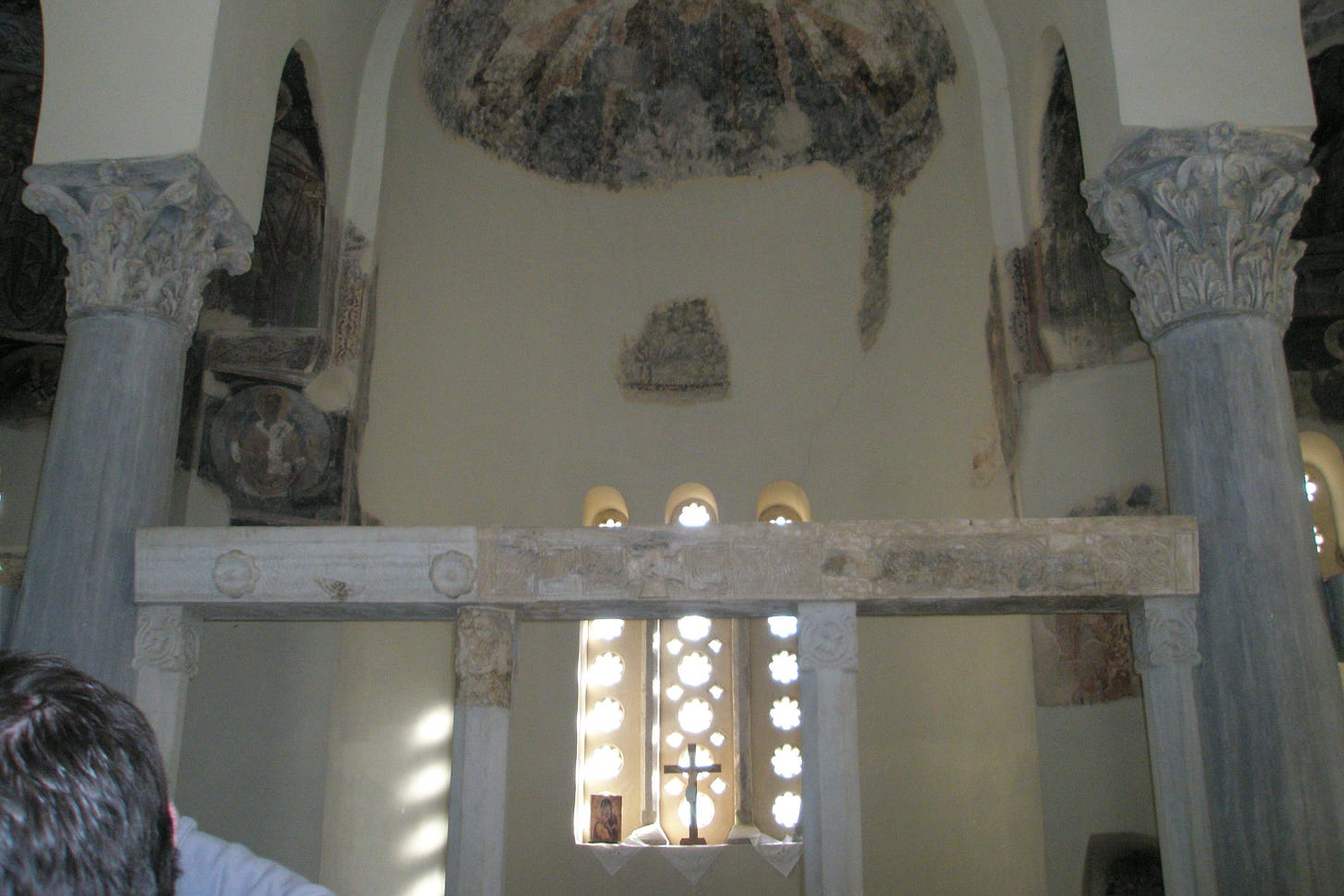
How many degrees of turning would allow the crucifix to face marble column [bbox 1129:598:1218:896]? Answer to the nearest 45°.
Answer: approximately 45° to its left

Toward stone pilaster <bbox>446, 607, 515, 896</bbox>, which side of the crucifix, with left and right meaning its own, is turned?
front

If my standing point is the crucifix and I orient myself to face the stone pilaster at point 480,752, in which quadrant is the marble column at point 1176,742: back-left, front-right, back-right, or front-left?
front-left

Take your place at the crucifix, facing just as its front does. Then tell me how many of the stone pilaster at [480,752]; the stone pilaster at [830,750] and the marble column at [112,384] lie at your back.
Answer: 0

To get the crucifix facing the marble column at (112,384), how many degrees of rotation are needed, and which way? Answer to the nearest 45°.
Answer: approximately 45° to its right

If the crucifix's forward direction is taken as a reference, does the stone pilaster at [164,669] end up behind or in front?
in front

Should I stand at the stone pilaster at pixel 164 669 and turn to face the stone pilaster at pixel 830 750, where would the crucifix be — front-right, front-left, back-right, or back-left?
front-left

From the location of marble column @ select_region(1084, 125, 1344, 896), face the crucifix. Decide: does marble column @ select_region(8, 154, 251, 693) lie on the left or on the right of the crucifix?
left

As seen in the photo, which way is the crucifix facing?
toward the camera

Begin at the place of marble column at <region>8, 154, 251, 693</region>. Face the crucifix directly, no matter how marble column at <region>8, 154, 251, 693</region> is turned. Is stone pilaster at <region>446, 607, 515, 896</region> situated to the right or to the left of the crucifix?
right

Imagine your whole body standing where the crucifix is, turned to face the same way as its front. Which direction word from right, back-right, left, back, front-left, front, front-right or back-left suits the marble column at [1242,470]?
front-left

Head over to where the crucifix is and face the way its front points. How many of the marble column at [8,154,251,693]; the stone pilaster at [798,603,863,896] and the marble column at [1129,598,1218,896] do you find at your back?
0
